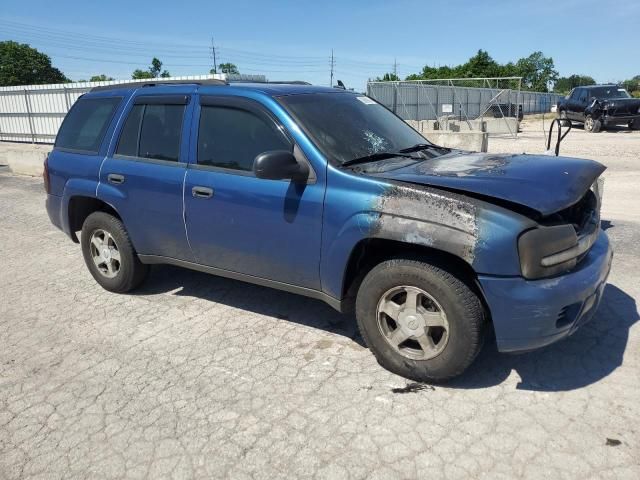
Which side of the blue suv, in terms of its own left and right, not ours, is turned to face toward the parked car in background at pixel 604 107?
left

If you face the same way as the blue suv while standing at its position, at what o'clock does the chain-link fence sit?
The chain-link fence is roughly at 8 o'clock from the blue suv.

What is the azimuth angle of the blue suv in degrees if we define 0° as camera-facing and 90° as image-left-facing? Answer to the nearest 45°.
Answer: approximately 315°
